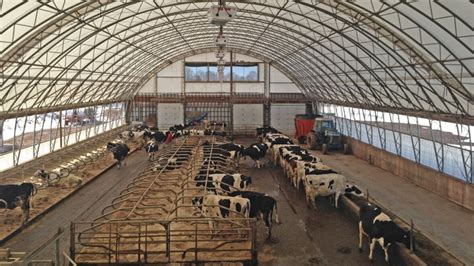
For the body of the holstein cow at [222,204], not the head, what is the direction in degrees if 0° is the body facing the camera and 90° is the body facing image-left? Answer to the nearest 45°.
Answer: approximately 90°

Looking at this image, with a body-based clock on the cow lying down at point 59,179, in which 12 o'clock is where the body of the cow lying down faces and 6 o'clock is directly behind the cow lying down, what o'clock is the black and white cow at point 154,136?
The black and white cow is roughly at 4 o'clock from the cow lying down.

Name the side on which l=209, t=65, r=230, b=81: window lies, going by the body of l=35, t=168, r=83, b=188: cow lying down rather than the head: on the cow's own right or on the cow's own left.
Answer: on the cow's own right

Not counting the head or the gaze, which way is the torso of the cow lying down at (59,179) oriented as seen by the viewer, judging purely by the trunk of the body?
to the viewer's left

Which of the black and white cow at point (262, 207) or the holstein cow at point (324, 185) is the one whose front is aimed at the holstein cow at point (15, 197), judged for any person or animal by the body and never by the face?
the black and white cow
